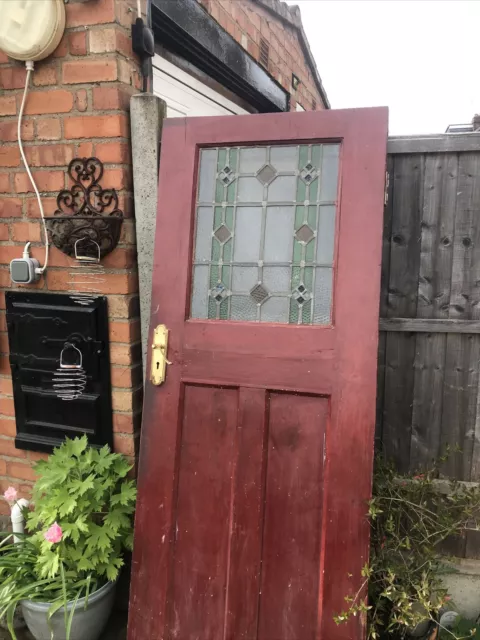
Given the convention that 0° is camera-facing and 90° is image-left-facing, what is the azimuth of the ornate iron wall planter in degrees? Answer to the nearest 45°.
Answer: approximately 0°

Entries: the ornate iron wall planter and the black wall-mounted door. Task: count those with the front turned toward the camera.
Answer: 2

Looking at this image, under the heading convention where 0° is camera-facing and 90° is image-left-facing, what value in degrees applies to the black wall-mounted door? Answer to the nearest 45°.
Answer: approximately 0°
